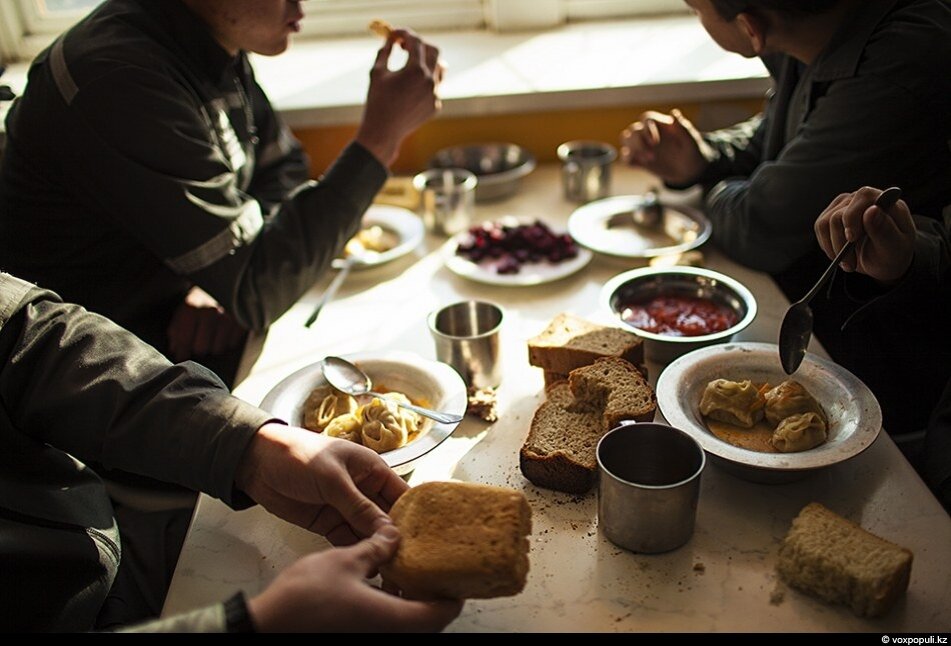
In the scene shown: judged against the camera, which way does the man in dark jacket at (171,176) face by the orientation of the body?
to the viewer's right

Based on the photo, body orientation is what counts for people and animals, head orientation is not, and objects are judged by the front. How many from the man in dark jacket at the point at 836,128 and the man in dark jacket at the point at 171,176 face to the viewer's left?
1

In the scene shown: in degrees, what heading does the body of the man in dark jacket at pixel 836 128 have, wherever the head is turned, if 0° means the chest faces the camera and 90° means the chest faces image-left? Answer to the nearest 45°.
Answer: approximately 90°

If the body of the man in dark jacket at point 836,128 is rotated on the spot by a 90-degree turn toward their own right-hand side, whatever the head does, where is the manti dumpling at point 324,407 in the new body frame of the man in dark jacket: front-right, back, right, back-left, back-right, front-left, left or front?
back-left

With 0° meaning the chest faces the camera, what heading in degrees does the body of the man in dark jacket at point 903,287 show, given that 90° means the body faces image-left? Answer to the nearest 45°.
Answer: approximately 90°

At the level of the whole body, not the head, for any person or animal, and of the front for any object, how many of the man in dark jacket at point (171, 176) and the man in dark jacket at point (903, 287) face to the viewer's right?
1

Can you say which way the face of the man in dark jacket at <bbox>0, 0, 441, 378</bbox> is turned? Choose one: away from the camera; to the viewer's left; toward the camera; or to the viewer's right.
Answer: to the viewer's right

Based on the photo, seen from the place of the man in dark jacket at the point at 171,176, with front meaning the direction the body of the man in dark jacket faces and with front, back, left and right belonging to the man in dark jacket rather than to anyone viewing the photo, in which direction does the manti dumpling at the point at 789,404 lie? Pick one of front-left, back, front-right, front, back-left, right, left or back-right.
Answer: front-right

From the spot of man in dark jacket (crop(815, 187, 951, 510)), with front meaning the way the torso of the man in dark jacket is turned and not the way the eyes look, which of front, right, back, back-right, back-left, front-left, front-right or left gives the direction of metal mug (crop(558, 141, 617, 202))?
front-right

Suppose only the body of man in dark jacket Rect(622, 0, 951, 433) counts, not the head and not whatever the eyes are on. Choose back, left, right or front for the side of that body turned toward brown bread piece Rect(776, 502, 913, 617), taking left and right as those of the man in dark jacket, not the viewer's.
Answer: left

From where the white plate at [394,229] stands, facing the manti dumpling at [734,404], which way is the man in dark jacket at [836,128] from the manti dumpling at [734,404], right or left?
left

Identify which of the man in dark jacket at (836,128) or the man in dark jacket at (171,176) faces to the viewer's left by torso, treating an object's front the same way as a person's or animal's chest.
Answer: the man in dark jacket at (836,128)
